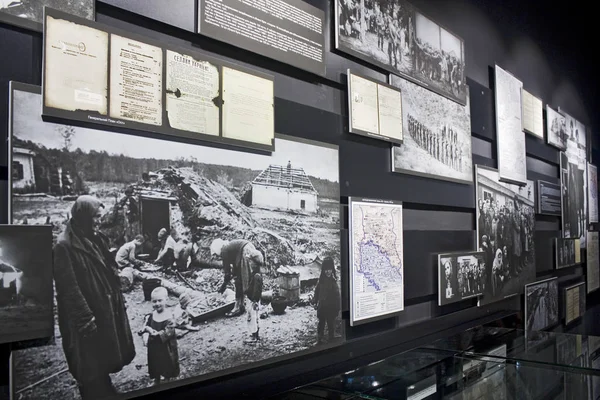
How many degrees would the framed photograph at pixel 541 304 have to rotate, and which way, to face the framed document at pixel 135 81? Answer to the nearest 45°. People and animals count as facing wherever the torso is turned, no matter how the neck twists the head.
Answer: approximately 45° to its right

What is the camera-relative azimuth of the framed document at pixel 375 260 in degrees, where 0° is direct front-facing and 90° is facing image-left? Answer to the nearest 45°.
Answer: approximately 315°

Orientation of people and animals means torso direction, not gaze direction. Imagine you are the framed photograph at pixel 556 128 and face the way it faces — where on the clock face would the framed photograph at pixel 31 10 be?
the framed photograph at pixel 31 10 is roughly at 2 o'clock from the framed photograph at pixel 556 128.

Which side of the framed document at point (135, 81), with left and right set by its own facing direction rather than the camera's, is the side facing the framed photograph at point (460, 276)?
left

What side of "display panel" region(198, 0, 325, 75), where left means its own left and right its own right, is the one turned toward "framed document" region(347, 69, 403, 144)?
left

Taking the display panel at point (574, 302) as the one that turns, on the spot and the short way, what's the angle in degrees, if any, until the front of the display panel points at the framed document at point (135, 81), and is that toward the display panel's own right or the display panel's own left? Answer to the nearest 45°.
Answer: approximately 45° to the display panel's own right

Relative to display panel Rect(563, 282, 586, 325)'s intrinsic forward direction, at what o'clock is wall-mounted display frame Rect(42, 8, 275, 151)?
The wall-mounted display frame is roughly at 2 o'clock from the display panel.

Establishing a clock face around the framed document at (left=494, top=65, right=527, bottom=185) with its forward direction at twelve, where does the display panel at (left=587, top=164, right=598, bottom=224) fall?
The display panel is roughly at 8 o'clock from the framed document.
